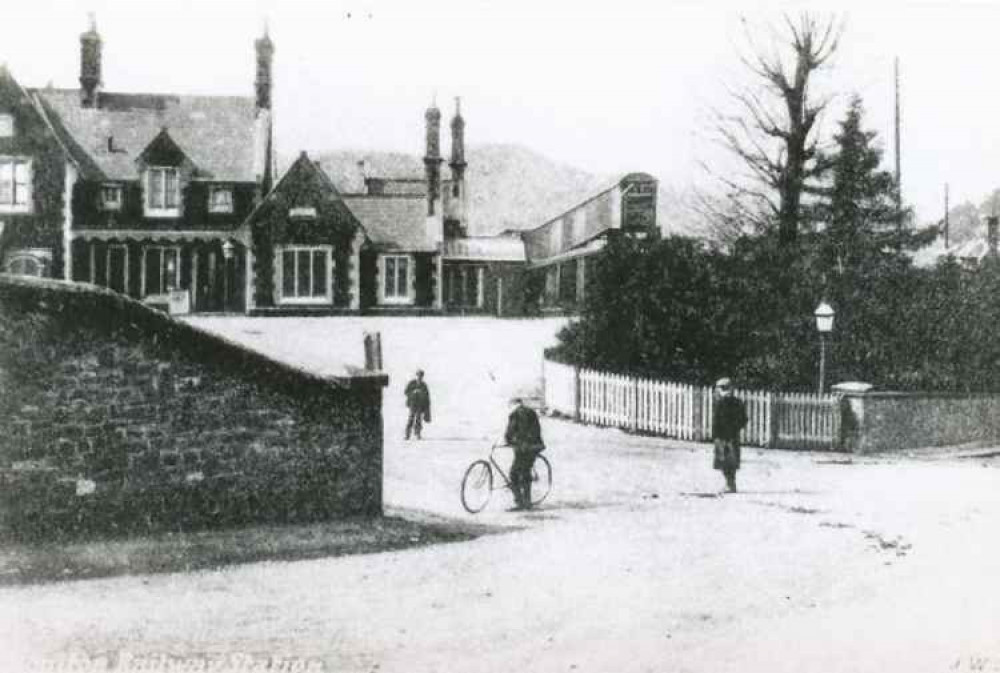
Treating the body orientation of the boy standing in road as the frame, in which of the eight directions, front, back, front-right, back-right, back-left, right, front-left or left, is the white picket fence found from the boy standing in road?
back-left

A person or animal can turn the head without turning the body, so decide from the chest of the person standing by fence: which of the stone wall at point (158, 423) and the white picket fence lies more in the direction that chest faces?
the stone wall

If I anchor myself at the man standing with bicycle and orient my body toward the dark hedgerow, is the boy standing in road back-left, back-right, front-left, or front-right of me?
front-left

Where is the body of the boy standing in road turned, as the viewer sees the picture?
toward the camera

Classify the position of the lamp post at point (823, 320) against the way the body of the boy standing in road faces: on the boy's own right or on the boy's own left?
on the boy's own left

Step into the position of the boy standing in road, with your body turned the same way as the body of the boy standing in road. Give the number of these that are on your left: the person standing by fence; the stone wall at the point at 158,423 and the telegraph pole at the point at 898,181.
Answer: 2

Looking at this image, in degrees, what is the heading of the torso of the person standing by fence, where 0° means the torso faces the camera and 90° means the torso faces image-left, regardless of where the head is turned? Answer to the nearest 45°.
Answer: approximately 45°

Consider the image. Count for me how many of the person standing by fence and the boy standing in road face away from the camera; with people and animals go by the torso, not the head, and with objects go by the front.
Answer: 0

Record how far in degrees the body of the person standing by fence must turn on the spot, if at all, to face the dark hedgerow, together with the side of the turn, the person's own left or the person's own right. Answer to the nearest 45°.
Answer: approximately 135° to the person's own right

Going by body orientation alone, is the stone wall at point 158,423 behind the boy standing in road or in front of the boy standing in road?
in front

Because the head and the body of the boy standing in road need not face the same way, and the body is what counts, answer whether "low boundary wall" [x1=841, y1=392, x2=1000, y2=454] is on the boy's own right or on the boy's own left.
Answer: on the boy's own left
